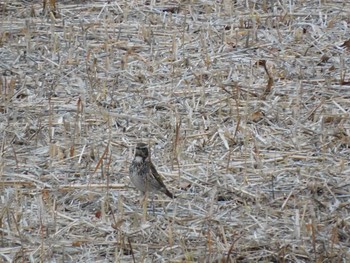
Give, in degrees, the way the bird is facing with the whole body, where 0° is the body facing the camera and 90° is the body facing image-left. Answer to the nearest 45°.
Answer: approximately 45°
